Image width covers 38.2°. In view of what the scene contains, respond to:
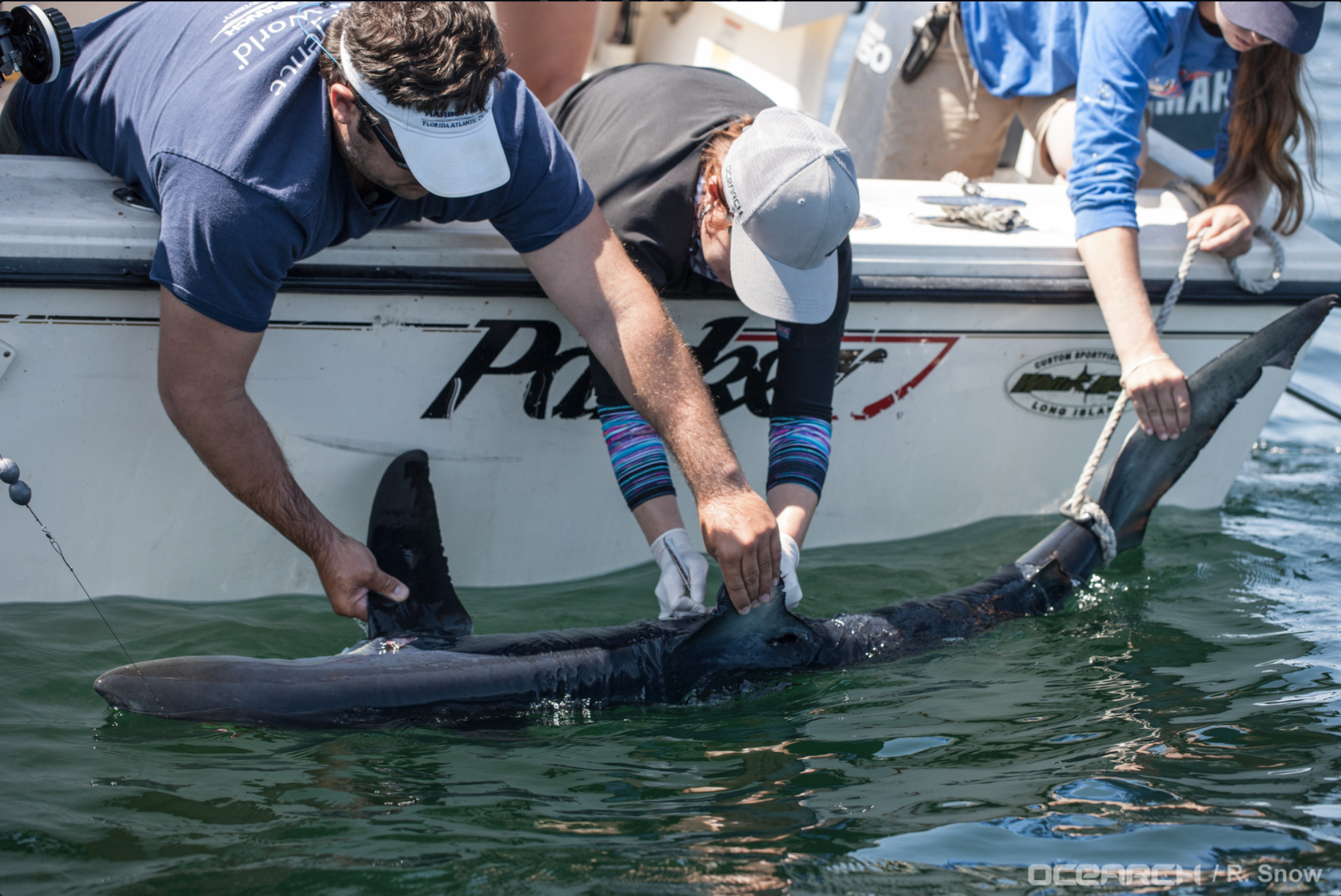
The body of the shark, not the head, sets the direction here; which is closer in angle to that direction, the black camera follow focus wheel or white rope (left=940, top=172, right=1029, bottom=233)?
the black camera follow focus wheel

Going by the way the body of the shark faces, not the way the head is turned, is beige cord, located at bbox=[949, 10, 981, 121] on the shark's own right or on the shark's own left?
on the shark's own right

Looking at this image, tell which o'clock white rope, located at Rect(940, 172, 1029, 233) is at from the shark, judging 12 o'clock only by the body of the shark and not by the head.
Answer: The white rope is roughly at 4 o'clock from the shark.

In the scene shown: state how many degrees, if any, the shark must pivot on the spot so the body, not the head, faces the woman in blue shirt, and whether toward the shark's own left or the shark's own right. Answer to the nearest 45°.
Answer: approximately 135° to the shark's own right

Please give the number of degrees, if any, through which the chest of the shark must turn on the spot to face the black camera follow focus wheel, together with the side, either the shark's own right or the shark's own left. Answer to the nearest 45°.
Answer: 0° — it already faces it

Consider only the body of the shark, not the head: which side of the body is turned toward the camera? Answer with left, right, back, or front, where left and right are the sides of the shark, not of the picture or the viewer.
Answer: left
